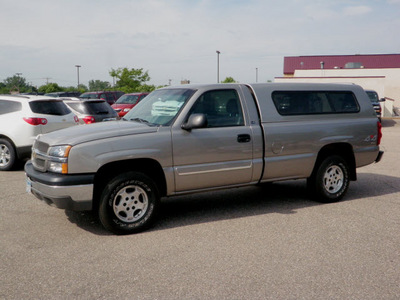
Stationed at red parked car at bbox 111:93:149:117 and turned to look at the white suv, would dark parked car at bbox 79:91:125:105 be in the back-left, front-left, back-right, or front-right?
back-right

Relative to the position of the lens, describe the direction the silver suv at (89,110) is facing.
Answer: facing away from the viewer and to the left of the viewer

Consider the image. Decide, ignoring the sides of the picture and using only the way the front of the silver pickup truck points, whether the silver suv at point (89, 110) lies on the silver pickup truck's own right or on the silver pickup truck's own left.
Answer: on the silver pickup truck's own right

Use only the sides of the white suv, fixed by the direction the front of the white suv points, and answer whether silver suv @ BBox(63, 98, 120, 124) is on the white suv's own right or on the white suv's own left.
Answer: on the white suv's own right

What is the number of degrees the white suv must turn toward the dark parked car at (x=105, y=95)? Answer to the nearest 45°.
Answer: approximately 45° to its right

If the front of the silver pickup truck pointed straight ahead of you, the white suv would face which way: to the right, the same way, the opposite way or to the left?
to the right

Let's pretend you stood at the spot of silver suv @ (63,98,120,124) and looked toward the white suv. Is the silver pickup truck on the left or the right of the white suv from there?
left

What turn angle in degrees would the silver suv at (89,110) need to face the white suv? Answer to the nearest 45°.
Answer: approximately 90° to its left

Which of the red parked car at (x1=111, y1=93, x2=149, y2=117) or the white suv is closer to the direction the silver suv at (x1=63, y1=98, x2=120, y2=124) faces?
the red parked car

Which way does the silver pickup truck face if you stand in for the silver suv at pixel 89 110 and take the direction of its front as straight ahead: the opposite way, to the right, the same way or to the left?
to the left

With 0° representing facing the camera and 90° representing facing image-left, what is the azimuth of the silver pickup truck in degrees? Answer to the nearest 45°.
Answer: approximately 45°

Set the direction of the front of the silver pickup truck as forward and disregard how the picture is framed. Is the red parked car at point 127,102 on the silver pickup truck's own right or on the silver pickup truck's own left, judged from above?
on the silver pickup truck's own right

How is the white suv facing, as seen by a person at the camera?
facing away from the viewer and to the left of the viewer
